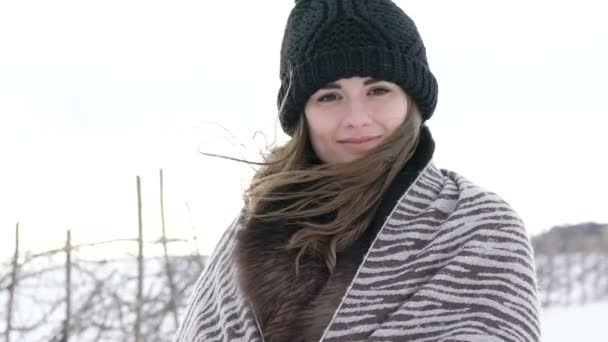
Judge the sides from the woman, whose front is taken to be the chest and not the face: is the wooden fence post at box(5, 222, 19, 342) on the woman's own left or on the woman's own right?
on the woman's own right

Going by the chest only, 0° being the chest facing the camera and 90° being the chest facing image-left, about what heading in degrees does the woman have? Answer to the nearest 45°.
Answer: approximately 45°
